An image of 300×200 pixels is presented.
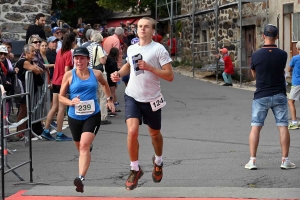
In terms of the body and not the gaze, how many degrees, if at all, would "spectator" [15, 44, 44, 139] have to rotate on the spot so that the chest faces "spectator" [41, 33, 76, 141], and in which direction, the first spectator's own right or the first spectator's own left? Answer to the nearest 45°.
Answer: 0° — they already face them

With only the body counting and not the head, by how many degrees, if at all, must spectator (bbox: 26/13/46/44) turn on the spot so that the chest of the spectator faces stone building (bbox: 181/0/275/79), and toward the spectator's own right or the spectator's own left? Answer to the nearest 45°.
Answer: approximately 90° to the spectator's own left

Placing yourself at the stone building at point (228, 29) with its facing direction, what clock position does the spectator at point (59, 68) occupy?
The spectator is roughly at 11 o'clock from the stone building.

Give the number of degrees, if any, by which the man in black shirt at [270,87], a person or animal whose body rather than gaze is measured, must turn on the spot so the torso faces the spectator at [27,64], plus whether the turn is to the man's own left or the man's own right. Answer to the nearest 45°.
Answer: approximately 45° to the man's own left

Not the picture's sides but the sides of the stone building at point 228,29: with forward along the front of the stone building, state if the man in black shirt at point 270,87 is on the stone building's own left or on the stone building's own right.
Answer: on the stone building's own left

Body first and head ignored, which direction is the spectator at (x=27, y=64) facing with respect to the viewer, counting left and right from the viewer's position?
facing to the right of the viewer

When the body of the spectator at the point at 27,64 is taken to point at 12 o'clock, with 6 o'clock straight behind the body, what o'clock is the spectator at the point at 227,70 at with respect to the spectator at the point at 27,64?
the spectator at the point at 227,70 is roughly at 10 o'clock from the spectator at the point at 27,64.

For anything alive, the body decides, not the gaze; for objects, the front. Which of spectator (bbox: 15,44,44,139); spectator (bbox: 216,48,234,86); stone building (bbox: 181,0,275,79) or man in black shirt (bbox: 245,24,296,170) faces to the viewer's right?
spectator (bbox: 15,44,44,139)

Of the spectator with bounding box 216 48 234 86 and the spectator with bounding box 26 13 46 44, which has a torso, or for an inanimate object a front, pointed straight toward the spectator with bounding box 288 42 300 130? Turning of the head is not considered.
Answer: the spectator with bounding box 26 13 46 44

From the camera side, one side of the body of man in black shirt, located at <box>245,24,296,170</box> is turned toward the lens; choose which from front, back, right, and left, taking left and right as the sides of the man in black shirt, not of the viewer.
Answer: back

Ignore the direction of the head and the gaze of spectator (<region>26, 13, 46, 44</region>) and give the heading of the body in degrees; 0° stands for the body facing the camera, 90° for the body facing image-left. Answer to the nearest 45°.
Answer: approximately 315°

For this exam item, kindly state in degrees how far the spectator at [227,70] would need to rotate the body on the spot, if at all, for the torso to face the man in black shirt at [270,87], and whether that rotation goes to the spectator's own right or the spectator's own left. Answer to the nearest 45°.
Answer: approximately 90° to the spectator's own left

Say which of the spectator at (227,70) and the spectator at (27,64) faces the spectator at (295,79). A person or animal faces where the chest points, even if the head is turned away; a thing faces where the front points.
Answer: the spectator at (27,64)
